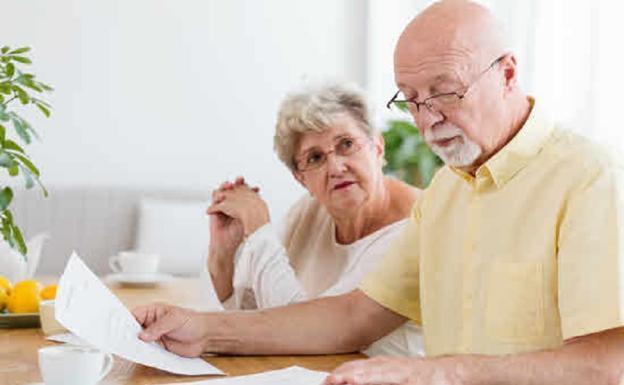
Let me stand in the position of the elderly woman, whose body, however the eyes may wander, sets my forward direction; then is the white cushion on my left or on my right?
on my right

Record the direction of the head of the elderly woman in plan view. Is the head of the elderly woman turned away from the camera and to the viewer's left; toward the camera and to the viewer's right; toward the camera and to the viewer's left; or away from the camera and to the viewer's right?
toward the camera and to the viewer's right

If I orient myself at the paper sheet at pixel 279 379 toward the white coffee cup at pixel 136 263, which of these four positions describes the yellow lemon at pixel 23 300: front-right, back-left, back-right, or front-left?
front-left

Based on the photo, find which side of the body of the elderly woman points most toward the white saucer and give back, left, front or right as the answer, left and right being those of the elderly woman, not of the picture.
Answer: right

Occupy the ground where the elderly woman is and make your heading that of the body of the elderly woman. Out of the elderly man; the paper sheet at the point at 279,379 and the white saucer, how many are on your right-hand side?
1

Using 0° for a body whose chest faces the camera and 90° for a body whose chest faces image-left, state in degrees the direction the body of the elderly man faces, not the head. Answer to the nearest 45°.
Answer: approximately 45°

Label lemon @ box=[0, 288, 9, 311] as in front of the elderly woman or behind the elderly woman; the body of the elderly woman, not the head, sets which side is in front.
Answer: in front

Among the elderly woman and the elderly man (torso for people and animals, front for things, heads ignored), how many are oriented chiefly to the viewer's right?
0

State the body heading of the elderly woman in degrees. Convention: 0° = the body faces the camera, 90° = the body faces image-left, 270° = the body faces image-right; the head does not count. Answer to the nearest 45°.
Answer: approximately 45°

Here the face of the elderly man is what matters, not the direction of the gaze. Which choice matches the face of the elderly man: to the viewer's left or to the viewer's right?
to the viewer's left

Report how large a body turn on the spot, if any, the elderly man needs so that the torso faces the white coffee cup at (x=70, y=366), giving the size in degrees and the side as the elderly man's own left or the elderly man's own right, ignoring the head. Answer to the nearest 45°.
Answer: approximately 45° to the elderly man's own right

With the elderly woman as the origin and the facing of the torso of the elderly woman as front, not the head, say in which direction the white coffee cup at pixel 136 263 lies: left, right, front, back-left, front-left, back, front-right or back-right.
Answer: right

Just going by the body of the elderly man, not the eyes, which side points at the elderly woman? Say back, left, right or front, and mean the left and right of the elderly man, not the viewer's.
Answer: right
